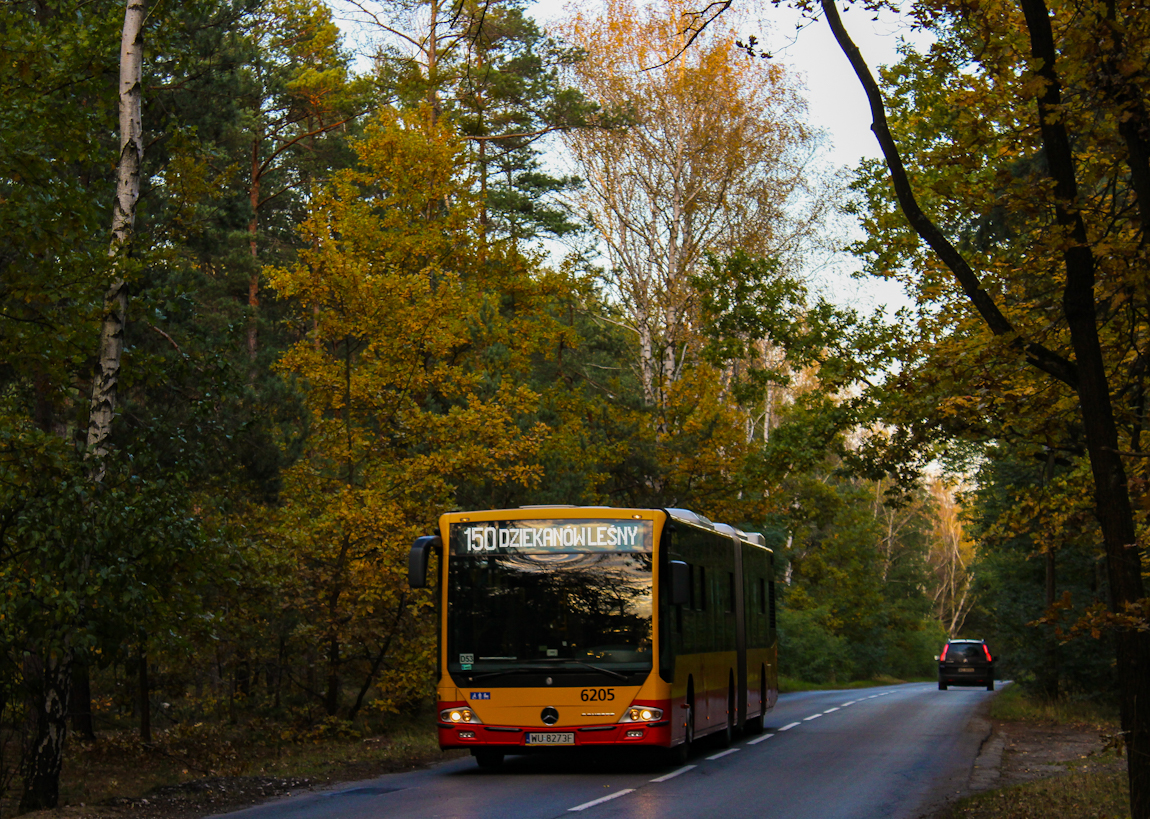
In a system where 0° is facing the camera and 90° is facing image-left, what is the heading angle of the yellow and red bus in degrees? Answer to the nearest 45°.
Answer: approximately 0°

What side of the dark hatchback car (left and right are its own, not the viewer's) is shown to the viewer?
back

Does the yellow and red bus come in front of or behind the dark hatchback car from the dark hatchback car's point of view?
behind

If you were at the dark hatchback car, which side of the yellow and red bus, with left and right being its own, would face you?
back

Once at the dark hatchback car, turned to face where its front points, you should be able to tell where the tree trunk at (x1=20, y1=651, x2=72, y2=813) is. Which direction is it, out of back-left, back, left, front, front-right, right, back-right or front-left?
back

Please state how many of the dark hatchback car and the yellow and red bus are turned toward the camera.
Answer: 1

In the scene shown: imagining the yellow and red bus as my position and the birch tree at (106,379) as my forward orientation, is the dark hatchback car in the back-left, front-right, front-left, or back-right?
back-right

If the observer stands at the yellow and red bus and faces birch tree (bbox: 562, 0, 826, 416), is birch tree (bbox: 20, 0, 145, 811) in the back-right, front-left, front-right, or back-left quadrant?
back-left

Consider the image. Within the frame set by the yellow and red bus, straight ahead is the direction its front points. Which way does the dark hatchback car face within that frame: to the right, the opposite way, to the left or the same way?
the opposite way
